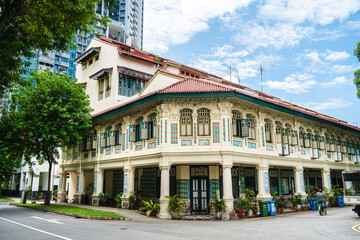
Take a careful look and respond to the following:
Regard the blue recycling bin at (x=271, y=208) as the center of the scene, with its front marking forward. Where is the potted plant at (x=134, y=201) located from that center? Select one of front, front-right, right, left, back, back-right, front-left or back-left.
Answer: back-right

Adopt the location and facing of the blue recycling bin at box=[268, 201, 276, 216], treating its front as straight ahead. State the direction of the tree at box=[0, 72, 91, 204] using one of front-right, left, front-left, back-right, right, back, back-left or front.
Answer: back-right

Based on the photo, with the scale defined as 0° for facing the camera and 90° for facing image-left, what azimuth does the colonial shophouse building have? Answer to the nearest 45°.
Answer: approximately 0°

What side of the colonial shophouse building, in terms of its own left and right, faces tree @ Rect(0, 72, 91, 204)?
right

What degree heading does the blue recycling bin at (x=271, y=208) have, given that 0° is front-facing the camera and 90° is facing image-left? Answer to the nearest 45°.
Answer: approximately 315°

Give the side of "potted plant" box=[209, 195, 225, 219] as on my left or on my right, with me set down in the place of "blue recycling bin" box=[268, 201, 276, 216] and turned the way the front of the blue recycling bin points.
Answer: on my right

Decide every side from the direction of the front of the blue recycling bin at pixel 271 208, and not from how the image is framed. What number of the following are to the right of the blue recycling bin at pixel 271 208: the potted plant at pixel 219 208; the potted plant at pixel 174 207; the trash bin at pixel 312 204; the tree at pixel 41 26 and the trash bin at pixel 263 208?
4

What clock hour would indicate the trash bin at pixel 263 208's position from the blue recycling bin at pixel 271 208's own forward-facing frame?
The trash bin is roughly at 3 o'clock from the blue recycling bin.

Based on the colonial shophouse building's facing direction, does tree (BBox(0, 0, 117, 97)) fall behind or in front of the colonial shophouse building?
in front
